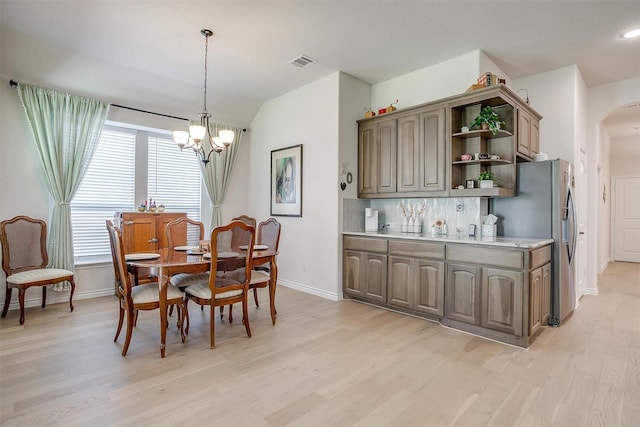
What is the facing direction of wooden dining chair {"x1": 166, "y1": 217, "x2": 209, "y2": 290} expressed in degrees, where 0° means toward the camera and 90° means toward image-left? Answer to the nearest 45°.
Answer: approximately 315°

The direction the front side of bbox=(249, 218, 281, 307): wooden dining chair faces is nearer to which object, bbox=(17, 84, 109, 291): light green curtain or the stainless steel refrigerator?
the light green curtain

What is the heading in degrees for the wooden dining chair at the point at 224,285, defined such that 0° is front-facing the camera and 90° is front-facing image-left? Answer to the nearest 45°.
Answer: approximately 135°

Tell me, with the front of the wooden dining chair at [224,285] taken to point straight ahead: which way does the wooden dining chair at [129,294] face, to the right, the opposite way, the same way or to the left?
to the right

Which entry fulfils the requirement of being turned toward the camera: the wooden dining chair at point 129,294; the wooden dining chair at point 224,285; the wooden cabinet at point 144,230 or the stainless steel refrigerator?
the wooden cabinet

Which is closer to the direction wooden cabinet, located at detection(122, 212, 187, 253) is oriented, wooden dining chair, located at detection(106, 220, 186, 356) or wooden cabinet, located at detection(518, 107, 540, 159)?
the wooden dining chair

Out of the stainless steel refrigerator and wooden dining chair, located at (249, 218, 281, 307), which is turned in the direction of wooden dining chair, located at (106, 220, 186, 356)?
wooden dining chair, located at (249, 218, 281, 307)

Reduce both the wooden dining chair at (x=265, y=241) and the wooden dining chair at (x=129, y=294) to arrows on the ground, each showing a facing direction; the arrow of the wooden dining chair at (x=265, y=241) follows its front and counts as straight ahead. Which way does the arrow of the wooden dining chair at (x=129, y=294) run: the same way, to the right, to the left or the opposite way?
the opposite way

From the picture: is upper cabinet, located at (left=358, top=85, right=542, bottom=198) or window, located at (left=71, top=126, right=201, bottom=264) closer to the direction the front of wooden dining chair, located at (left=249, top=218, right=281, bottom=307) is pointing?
the window

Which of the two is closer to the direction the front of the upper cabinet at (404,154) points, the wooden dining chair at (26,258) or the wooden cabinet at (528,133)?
the wooden dining chair
